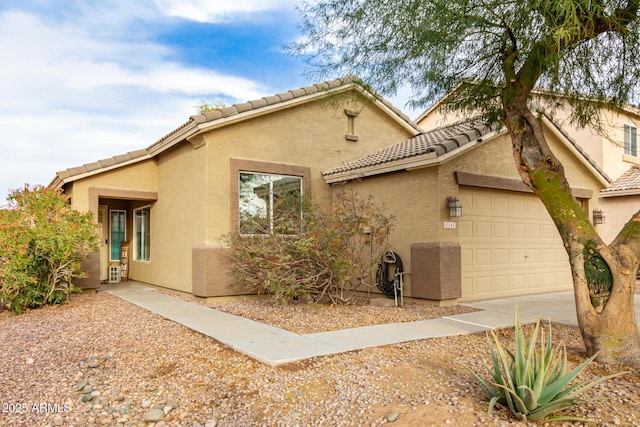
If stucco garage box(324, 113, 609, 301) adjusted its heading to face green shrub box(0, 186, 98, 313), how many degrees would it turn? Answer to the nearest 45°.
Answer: approximately 90° to its right

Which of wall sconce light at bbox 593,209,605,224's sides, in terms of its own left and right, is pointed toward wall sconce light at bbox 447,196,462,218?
right

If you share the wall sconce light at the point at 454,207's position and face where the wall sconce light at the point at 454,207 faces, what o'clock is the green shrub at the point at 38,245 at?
The green shrub is roughly at 4 o'clock from the wall sconce light.

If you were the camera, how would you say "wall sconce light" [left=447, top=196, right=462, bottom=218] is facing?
facing the viewer and to the right of the viewer

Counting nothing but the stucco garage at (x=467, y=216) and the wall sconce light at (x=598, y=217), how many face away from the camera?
0

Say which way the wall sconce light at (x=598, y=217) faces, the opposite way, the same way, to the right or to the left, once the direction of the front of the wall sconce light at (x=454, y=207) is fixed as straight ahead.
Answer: the same way

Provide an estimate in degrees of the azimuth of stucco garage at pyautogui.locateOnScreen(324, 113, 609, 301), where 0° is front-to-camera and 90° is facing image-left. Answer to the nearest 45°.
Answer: approximately 315°

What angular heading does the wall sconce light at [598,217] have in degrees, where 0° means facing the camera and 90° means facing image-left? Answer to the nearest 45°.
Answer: approximately 315°

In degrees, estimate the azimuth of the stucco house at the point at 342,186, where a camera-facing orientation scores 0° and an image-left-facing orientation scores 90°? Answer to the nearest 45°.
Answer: approximately 315°
